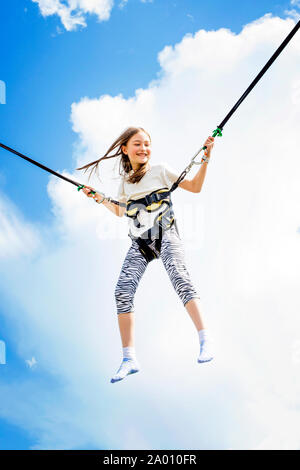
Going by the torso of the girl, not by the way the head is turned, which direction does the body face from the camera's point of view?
toward the camera
